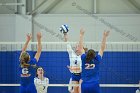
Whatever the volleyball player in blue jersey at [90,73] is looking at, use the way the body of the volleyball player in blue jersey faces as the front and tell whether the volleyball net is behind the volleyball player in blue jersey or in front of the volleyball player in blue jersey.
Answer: in front

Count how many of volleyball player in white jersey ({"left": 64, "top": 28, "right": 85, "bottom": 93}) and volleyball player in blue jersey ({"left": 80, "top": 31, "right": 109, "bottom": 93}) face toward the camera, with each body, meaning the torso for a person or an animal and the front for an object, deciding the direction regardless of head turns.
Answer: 1

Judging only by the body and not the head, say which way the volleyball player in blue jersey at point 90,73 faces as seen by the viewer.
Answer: away from the camera

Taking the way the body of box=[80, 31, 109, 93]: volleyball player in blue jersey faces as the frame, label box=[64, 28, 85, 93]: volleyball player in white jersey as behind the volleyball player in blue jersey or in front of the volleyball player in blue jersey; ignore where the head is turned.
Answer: in front

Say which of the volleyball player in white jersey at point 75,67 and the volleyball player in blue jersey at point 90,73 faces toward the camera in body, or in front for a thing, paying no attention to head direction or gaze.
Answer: the volleyball player in white jersey

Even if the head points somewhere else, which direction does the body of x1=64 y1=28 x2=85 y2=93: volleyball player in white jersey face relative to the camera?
toward the camera

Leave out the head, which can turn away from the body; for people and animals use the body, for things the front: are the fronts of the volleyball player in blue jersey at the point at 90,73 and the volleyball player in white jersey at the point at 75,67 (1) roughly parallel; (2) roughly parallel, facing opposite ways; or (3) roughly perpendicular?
roughly parallel, facing opposite ways
